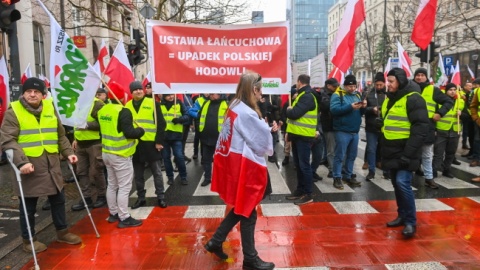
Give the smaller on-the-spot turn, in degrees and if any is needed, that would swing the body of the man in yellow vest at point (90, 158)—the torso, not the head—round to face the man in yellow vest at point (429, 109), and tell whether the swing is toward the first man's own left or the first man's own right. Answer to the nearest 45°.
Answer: approximately 135° to the first man's own left

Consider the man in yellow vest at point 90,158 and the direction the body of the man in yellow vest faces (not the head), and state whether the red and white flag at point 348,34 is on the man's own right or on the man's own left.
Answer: on the man's own left

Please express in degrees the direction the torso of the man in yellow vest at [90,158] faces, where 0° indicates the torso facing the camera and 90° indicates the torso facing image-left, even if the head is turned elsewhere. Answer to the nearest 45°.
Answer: approximately 45°

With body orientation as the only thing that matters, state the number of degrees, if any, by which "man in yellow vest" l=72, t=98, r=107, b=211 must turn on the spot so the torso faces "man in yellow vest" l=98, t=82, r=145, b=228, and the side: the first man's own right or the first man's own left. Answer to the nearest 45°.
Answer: approximately 45° to the first man's own left
